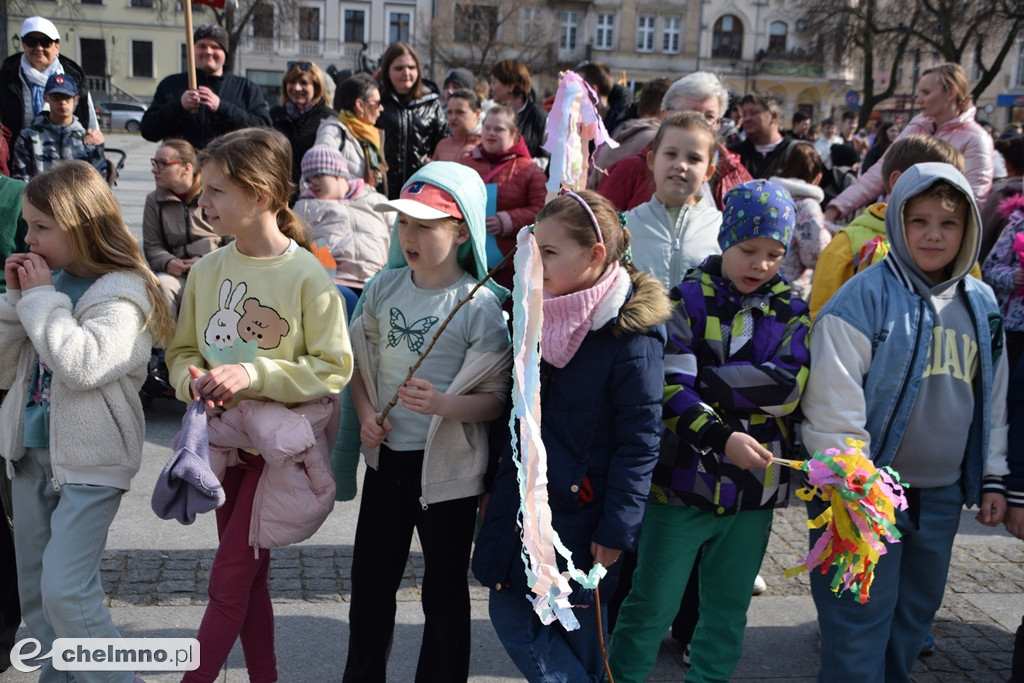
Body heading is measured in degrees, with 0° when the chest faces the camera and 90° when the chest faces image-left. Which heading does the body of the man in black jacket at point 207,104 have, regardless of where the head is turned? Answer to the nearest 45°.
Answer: approximately 0°

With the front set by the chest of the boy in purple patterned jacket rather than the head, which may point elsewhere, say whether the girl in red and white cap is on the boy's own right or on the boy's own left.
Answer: on the boy's own right

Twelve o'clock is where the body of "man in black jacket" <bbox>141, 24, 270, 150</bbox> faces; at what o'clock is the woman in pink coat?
The woman in pink coat is roughly at 10 o'clock from the man in black jacket.

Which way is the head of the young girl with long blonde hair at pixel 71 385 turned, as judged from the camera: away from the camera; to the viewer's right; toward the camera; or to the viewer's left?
to the viewer's left

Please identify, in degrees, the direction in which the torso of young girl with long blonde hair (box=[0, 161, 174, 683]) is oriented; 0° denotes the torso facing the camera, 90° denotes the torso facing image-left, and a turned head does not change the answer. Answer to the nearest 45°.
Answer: approximately 45°

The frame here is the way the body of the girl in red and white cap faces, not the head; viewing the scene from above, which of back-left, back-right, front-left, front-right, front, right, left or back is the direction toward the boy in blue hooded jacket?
back-left

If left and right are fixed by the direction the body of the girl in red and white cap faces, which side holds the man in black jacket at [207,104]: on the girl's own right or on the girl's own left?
on the girl's own right

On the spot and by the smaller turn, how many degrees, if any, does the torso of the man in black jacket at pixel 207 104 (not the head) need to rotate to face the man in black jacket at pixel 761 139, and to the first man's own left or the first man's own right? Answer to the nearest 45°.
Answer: approximately 90° to the first man's own left

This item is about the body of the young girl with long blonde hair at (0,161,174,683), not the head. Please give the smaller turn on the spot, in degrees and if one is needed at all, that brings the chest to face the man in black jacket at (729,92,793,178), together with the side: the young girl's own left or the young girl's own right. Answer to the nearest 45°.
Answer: approximately 180°

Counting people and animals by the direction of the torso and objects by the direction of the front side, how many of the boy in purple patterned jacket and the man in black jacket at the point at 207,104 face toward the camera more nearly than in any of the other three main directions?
2

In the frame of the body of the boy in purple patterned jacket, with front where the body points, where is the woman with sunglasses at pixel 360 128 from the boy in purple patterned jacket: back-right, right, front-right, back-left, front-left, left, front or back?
back-right
